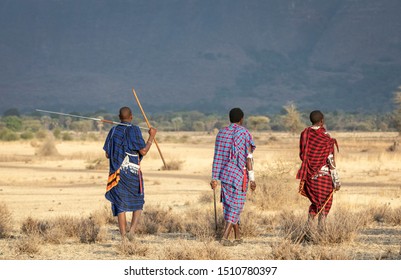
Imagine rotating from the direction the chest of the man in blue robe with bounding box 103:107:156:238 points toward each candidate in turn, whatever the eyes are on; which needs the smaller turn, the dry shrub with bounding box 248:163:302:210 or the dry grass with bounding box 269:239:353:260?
the dry shrub

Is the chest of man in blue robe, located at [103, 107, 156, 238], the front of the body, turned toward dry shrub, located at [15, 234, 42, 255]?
no

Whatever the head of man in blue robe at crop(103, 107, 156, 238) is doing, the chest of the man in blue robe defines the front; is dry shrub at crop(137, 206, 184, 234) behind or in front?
in front

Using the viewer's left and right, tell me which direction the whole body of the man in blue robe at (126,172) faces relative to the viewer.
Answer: facing away from the viewer

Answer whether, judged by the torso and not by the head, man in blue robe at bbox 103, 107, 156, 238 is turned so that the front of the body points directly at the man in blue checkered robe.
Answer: no

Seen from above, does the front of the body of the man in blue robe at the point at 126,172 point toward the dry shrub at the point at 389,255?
no

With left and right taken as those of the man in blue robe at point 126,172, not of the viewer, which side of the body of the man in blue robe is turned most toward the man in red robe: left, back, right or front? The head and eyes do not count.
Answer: right

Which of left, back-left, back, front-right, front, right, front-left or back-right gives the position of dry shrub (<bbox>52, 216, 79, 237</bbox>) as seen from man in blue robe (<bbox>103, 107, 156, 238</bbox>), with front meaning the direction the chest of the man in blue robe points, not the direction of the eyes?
front-left

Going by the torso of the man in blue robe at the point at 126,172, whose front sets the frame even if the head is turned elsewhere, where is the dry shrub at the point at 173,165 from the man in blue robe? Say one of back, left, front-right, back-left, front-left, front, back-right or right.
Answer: front

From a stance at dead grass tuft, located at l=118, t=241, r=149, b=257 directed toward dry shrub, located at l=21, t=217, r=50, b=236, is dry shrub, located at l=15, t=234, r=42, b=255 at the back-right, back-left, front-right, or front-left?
front-left

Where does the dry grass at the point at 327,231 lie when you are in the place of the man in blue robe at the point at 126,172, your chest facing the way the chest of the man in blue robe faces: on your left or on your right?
on your right

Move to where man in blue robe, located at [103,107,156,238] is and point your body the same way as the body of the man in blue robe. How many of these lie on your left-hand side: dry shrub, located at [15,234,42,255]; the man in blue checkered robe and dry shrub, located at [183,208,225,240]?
1

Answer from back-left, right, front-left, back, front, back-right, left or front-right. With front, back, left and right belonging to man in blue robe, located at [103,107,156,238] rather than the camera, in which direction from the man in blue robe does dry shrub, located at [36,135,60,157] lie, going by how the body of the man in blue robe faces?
front
